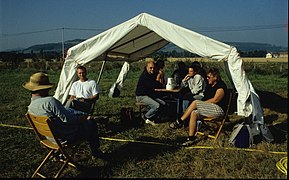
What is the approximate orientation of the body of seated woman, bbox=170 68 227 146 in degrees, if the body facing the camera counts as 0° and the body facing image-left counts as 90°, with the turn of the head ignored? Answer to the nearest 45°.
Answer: approximately 90°

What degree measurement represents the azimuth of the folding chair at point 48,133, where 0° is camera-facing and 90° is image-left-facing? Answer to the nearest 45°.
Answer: approximately 225°

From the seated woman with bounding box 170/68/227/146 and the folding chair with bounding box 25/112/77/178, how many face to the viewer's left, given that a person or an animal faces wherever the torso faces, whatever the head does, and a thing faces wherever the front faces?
1

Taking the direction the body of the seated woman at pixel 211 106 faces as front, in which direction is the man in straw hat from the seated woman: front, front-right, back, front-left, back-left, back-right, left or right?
front-left

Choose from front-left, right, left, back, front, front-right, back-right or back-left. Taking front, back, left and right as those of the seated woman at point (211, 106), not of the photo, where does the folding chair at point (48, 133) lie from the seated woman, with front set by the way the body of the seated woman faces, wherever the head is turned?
front-left

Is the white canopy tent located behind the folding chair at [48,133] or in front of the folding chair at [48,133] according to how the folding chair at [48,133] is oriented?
in front

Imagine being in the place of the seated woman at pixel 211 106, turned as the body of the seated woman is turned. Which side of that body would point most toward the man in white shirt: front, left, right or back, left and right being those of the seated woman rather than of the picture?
front

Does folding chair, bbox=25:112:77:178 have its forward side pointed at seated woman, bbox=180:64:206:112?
yes
